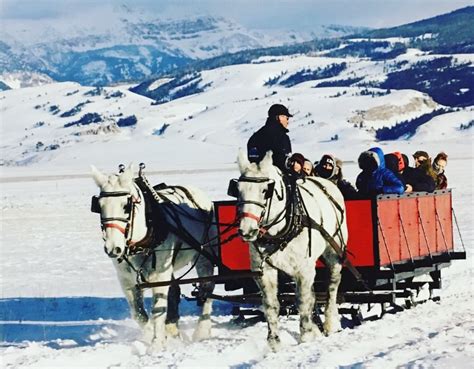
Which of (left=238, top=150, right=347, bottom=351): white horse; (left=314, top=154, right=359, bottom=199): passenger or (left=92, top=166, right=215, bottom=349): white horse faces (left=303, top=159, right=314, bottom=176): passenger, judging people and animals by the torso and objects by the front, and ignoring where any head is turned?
(left=314, top=154, right=359, bottom=199): passenger

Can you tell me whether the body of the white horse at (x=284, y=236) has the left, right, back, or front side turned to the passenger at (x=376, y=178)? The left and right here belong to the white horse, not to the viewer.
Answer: back

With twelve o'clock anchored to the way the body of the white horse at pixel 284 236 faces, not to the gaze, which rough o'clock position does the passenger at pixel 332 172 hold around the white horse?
The passenger is roughly at 5 o'clock from the white horse.

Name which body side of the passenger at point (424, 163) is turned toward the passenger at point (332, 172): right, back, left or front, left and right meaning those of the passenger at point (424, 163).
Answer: front

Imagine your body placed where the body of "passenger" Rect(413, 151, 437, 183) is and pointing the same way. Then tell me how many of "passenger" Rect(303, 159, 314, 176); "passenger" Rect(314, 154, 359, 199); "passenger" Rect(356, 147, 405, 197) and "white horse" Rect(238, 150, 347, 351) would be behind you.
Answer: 0

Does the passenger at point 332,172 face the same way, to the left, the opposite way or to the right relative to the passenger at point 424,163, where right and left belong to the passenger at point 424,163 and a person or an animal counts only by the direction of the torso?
the same way

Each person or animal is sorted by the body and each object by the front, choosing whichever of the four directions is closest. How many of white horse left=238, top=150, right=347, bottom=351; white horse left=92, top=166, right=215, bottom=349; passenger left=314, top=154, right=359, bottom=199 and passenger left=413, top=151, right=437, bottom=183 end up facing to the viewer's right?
0

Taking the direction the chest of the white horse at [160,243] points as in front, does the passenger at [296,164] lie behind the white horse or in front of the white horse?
behind

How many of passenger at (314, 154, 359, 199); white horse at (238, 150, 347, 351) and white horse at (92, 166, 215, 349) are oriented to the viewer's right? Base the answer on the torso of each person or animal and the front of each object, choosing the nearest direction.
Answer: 0

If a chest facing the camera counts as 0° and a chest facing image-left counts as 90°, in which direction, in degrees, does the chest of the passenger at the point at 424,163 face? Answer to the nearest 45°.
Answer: approximately 45°

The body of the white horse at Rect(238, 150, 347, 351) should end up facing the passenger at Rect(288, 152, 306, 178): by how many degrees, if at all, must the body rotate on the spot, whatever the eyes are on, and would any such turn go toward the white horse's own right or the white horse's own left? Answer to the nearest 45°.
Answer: approximately 135° to the white horse's own right

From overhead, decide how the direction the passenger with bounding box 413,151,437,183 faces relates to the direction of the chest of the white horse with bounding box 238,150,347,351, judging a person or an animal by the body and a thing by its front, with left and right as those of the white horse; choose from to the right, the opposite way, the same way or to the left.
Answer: the same way

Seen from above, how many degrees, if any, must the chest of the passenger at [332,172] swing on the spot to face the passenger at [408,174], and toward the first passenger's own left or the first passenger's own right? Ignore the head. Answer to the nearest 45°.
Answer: approximately 180°

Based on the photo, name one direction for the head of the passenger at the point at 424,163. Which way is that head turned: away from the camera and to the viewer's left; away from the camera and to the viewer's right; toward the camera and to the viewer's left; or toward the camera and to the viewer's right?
toward the camera and to the viewer's left

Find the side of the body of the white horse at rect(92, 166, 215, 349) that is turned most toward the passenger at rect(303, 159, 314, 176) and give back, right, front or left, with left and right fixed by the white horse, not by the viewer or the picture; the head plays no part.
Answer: back

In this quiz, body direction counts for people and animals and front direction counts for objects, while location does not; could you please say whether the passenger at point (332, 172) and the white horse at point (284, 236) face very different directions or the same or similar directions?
same or similar directions
